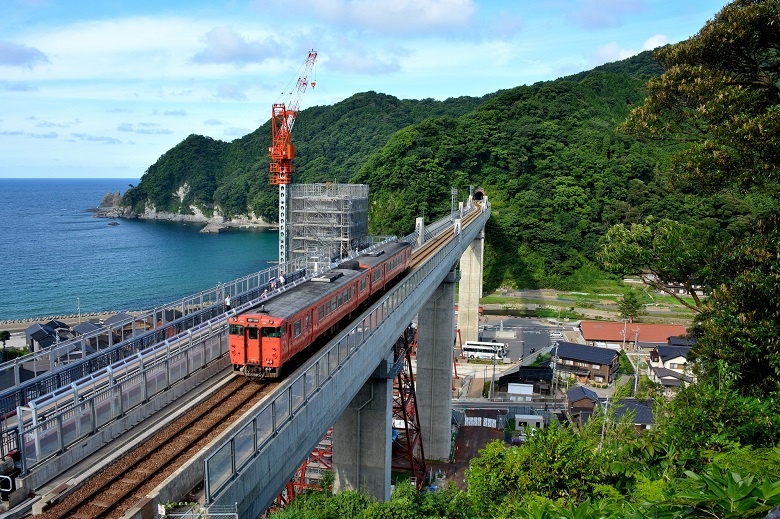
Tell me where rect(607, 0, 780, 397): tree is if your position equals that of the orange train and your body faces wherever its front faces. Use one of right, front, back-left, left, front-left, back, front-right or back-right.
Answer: left

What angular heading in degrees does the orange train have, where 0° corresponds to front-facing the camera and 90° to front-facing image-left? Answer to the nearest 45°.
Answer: approximately 45°

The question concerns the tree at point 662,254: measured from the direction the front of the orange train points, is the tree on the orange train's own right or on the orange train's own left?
on the orange train's own left

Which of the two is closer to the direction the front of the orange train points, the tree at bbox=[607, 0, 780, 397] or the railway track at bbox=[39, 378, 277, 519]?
the railway track

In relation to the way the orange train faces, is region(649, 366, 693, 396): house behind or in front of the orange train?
behind

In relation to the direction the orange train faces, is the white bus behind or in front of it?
behind

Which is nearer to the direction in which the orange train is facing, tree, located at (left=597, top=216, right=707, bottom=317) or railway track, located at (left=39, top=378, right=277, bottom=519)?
the railway track

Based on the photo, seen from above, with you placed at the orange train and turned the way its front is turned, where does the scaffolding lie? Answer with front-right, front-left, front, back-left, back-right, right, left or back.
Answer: back-right

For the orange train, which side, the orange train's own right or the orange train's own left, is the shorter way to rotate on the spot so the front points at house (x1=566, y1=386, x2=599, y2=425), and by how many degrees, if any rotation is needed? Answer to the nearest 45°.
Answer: approximately 180°

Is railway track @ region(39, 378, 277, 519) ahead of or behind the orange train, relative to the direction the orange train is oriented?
ahead

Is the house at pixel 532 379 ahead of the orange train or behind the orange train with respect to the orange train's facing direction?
behind
